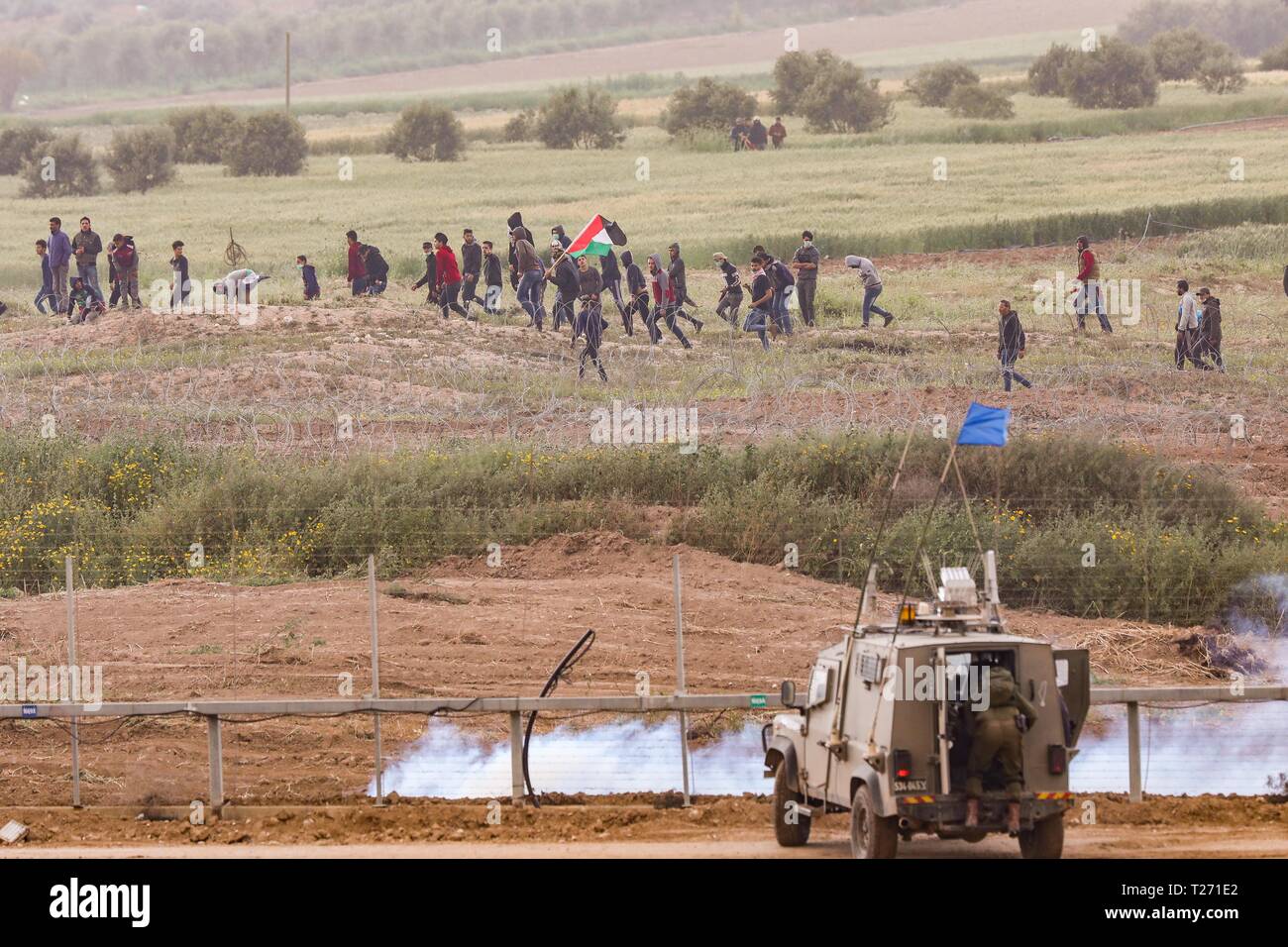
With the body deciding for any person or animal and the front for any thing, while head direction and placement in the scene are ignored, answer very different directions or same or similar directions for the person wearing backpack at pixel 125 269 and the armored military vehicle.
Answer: very different directions

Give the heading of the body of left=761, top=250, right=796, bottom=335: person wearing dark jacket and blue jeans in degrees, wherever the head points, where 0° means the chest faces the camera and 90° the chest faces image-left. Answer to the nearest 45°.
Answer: approximately 90°

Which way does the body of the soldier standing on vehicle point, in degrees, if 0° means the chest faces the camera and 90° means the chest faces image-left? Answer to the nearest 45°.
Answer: approximately 180°

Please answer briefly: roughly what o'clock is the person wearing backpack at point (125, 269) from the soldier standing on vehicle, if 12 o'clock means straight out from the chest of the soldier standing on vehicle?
The person wearing backpack is roughly at 11 o'clock from the soldier standing on vehicle.

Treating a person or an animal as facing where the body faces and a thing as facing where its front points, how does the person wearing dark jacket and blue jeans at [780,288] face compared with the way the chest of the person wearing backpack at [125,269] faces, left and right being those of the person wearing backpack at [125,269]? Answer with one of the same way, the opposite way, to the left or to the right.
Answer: to the right

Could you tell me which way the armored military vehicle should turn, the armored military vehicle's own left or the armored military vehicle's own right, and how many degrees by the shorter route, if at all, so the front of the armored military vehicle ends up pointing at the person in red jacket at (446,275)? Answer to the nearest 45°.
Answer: approximately 45° to the armored military vehicle's own right

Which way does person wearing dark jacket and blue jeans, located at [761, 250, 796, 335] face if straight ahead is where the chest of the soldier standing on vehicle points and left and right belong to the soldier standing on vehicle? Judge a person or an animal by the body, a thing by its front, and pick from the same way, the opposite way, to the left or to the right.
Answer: to the left

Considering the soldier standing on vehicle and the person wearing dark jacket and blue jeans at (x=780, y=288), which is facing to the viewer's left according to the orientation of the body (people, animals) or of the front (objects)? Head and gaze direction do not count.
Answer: the person wearing dark jacket and blue jeans

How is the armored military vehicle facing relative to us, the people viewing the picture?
facing away from the viewer and to the left of the viewer
